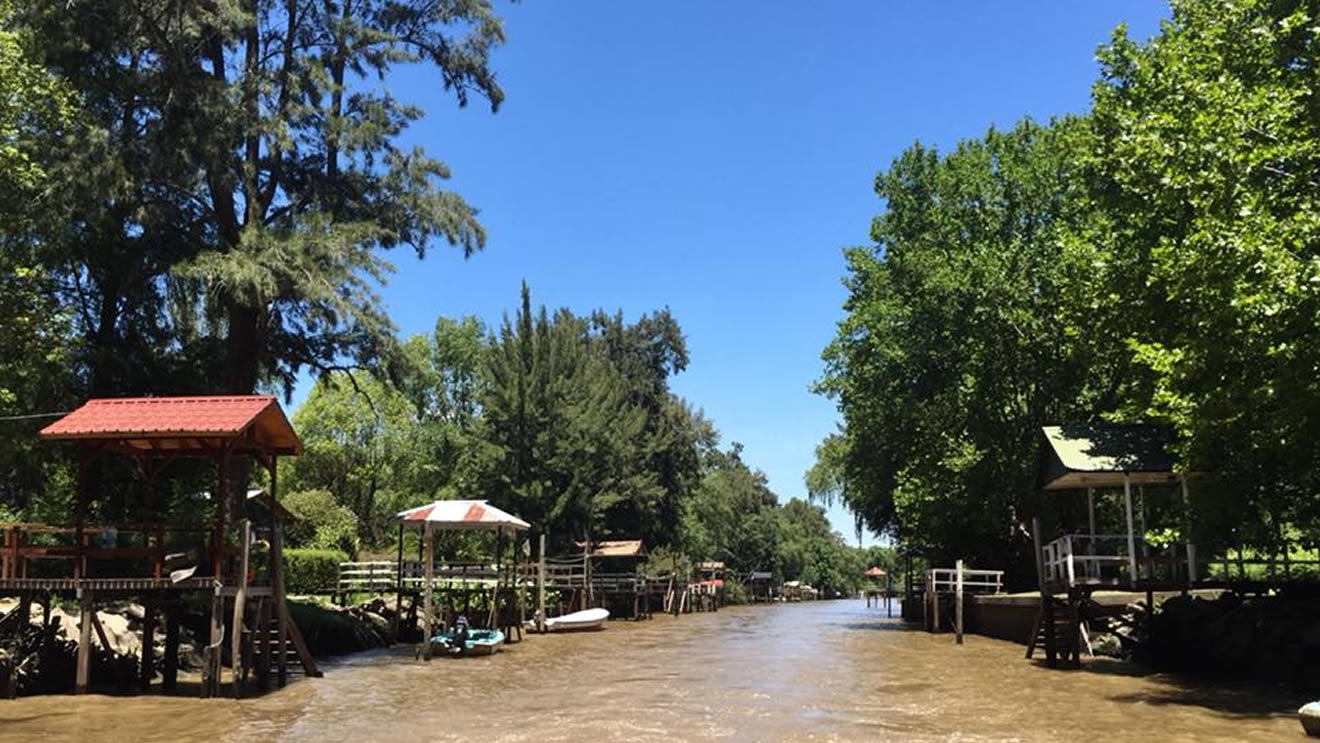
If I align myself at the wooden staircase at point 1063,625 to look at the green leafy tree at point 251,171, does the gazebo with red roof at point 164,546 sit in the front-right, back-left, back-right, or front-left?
front-left

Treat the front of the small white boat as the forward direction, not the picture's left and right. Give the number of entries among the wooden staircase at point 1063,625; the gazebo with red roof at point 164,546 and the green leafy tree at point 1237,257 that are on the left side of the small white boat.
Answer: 0

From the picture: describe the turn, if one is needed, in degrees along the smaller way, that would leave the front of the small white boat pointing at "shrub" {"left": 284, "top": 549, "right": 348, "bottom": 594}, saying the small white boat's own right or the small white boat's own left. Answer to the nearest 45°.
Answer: approximately 180°

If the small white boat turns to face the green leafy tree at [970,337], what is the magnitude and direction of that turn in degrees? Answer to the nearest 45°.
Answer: approximately 45° to its right

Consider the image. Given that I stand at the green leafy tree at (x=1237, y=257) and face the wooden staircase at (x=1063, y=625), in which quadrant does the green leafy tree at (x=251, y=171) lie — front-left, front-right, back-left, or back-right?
front-left

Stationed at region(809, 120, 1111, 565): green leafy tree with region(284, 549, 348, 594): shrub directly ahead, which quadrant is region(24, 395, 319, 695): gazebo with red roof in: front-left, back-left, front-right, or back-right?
front-left

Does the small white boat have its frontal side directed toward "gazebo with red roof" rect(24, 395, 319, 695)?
no

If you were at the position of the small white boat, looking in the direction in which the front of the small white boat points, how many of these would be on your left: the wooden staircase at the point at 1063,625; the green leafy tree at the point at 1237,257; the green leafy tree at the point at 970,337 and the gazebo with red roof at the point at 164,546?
0

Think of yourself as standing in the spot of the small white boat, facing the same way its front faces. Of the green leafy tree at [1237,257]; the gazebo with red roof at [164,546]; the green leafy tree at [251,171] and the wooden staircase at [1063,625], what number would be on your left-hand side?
0

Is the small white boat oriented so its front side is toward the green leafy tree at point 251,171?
no

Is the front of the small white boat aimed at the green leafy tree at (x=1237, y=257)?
no

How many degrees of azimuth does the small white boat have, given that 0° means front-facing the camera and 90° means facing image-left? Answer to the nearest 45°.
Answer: approximately 270°

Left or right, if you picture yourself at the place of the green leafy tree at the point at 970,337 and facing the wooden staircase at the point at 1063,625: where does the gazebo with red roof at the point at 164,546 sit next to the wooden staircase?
right

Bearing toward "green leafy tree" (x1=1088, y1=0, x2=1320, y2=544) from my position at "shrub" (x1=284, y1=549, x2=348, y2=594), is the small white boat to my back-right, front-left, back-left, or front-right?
front-left

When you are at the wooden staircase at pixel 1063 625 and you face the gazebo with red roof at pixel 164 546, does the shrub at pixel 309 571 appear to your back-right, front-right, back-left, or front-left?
front-right
